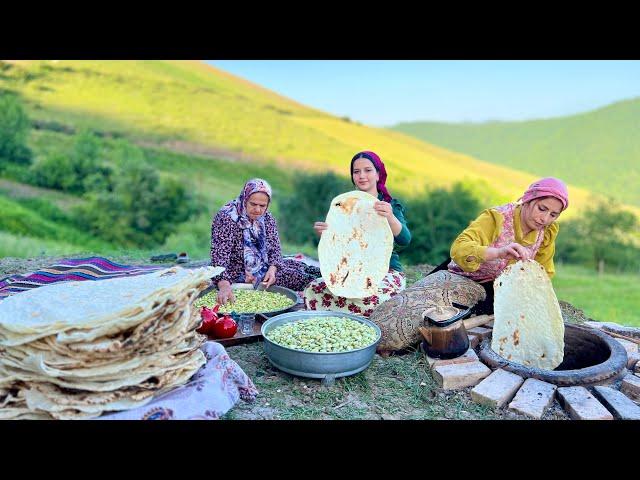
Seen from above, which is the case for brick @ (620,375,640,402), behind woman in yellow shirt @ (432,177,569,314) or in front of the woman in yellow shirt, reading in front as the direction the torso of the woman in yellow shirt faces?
in front

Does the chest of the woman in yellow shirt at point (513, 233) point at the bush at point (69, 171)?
no

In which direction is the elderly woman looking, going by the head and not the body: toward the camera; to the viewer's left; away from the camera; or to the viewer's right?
toward the camera

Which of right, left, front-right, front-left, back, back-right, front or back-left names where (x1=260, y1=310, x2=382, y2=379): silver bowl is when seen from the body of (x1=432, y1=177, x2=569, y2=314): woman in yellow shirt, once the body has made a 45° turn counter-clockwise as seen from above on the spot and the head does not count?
back-right

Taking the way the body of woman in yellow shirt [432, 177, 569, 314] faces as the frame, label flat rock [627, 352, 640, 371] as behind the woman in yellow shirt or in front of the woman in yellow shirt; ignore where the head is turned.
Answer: in front

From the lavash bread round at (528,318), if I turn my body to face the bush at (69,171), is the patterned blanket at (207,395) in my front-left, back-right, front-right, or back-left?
front-left

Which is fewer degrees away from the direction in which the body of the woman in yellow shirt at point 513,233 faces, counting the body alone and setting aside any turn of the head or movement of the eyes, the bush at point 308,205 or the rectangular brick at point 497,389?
the rectangular brick

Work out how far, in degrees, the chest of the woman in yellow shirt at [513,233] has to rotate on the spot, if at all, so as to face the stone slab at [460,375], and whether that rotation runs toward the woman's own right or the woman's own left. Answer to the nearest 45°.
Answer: approximately 45° to the woman's own right
